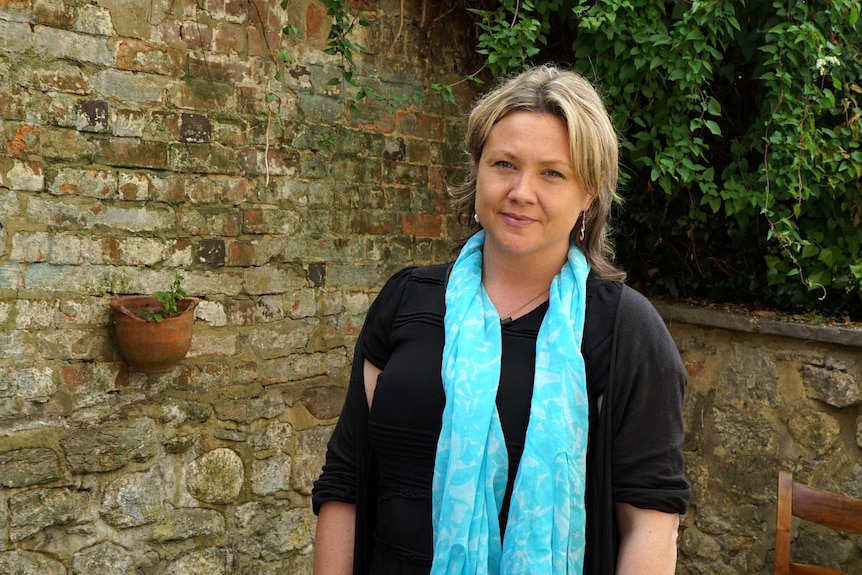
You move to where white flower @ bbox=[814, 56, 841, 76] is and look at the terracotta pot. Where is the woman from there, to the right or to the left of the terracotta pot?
left

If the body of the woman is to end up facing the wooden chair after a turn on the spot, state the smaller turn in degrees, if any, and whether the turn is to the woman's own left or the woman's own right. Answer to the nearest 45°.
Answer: approximately 135° to the woman's own left

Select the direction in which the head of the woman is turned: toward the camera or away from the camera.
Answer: toward the camera

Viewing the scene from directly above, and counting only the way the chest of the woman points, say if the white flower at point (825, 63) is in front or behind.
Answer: behind

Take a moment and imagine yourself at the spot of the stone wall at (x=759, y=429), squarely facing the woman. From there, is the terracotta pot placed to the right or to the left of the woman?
right

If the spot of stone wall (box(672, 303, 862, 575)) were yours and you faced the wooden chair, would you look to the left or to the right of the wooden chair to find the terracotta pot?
right

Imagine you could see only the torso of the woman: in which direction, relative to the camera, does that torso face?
toward the camera

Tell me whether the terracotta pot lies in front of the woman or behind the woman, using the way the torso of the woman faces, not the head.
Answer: behind

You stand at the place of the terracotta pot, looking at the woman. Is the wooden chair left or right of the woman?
left

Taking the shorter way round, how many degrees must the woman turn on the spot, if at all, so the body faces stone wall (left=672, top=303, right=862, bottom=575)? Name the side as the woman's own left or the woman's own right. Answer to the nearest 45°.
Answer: approximately 135° to the woman's own left
